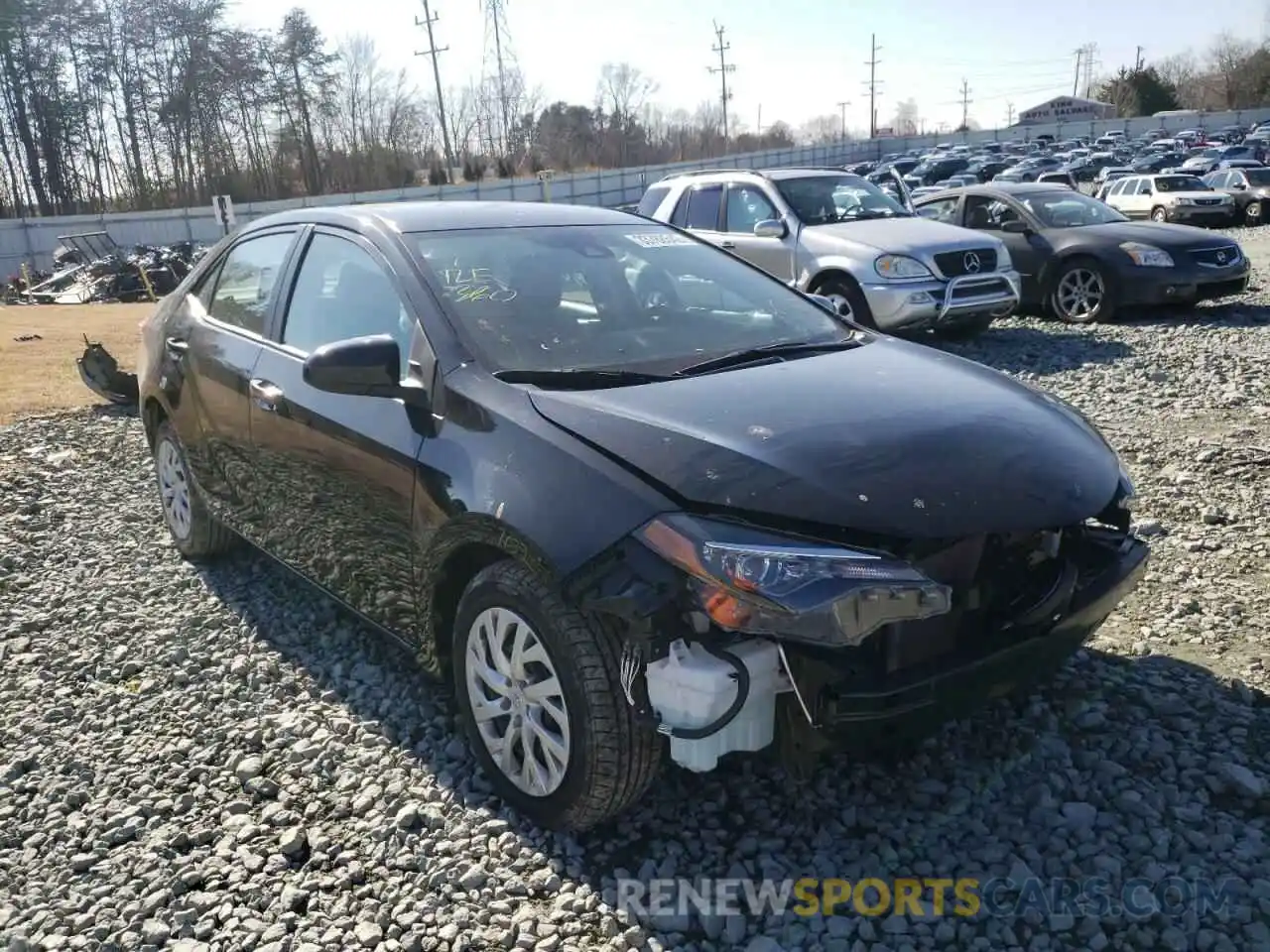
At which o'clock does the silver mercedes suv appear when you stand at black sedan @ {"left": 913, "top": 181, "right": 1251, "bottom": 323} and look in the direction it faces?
The silver mercedes suv is roughly at 3 o'clock from the black sedan.

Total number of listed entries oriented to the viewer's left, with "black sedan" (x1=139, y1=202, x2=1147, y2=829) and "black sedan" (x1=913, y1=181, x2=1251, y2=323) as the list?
0

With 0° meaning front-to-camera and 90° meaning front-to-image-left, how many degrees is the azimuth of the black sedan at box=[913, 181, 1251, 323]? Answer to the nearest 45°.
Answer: approximately 315°

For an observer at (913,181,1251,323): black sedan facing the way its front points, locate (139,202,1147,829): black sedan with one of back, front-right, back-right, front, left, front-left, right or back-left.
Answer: front-right

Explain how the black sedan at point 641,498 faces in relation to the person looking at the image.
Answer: facing the viewer and to the right of the viewer

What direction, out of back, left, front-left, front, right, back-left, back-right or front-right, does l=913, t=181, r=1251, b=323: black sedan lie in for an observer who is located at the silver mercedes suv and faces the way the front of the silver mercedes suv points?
left

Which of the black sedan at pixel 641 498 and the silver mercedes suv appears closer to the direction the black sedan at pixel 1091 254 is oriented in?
the black sedan

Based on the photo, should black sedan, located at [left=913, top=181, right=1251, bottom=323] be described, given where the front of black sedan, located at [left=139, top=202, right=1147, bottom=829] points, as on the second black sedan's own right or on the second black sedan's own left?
on the second black sedan's own left

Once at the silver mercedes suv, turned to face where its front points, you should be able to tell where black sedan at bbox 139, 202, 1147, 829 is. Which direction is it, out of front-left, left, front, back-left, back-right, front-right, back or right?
front-right

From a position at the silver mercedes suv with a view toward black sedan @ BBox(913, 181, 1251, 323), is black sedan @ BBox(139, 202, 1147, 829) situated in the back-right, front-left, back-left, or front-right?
back-right
